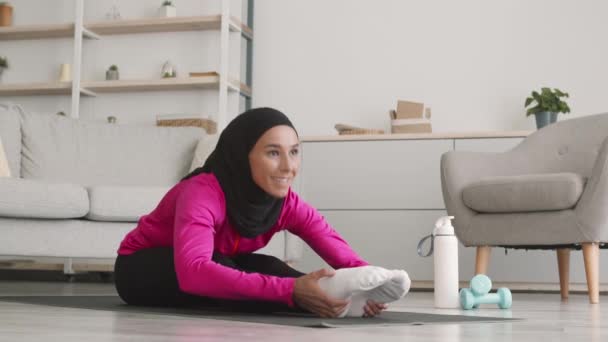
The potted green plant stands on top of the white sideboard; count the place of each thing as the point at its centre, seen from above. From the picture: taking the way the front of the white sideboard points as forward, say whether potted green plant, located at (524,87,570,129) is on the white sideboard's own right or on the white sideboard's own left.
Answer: on the white sideboard's own left

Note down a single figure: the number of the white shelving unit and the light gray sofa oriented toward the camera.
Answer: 2

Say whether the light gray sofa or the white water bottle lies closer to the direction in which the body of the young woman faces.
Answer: the white water bottle

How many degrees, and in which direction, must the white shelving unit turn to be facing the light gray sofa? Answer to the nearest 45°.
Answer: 0° — it already faces it

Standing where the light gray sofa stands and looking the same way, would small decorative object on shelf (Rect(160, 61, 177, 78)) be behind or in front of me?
behind

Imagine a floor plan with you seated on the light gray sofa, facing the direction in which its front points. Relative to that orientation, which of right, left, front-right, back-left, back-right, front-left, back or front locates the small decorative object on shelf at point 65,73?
back

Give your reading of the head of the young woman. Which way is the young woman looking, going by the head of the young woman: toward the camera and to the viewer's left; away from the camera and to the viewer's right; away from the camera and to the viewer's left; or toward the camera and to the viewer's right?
toward the camera and to the viewer's right

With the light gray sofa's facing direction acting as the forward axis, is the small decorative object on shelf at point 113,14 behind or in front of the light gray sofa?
behind

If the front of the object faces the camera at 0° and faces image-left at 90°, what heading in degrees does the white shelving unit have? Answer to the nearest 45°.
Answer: approximately 0°

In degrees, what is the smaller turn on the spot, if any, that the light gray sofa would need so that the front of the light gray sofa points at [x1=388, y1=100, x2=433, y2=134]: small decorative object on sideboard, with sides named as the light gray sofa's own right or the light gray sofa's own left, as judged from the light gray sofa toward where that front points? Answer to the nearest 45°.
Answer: approximately 90° to the light gray sofa's own left

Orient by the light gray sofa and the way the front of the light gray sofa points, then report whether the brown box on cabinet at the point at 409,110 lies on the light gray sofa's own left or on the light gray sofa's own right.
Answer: on the light gray sofa's own left

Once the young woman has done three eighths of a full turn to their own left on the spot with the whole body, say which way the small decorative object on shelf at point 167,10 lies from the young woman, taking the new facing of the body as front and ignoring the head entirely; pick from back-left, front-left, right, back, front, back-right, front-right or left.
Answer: front

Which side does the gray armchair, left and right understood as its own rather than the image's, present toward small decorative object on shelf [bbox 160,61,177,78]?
right

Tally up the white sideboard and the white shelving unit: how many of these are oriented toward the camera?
2
